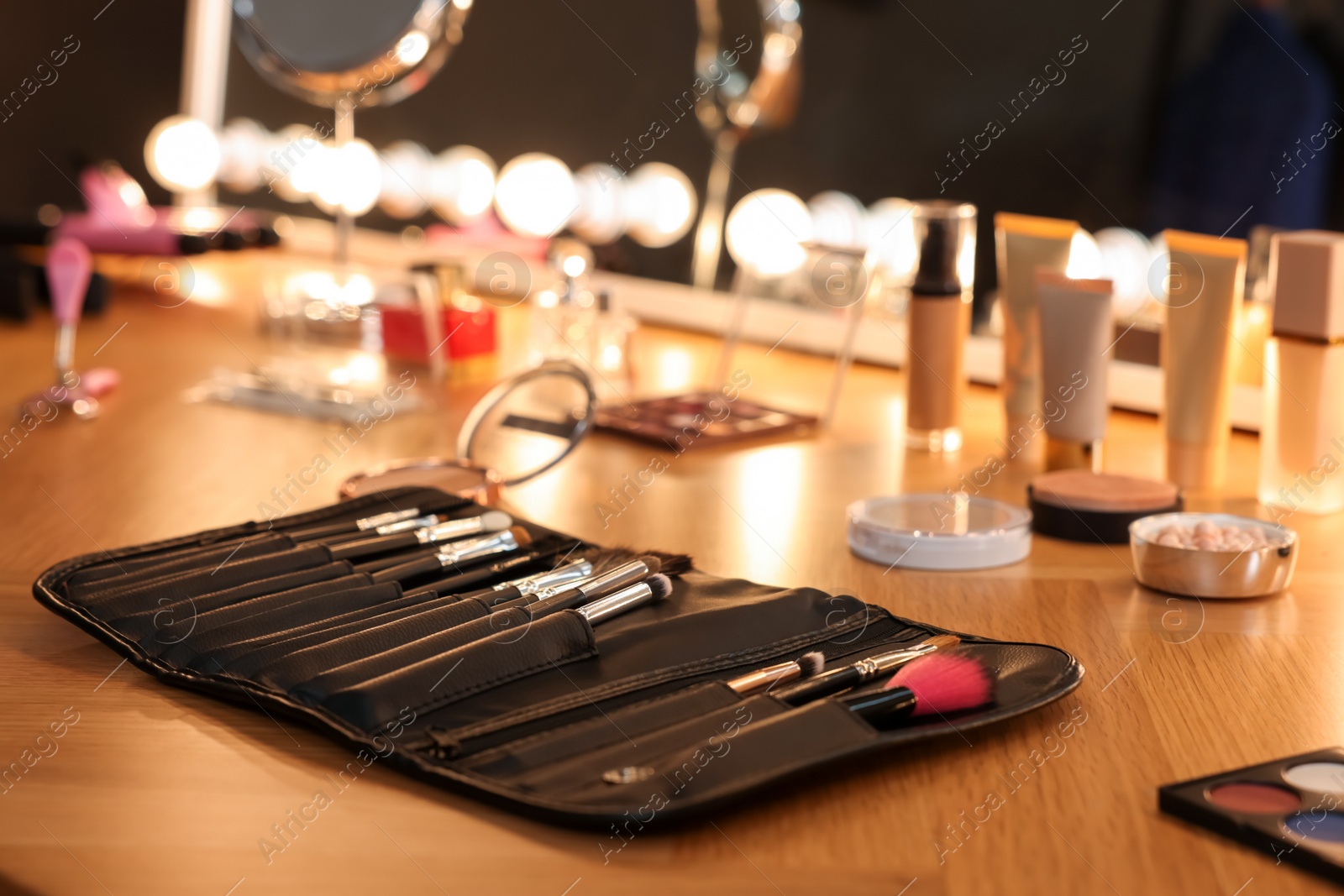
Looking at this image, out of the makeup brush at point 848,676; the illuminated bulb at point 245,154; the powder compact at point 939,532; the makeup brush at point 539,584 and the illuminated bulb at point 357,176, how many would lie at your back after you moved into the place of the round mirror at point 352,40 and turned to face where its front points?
2

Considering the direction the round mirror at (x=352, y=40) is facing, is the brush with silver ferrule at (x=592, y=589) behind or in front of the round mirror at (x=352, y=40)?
in front

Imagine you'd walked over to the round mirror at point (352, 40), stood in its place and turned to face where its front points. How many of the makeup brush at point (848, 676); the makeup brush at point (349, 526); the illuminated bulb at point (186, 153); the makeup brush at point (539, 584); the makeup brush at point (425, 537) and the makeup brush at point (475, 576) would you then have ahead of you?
5

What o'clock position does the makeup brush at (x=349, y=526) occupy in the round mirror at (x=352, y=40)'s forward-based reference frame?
The makeup brush is roughly at 12 o'clock from the round mirror.

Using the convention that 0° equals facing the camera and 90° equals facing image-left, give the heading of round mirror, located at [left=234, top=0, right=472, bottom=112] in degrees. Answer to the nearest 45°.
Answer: approximately 0°

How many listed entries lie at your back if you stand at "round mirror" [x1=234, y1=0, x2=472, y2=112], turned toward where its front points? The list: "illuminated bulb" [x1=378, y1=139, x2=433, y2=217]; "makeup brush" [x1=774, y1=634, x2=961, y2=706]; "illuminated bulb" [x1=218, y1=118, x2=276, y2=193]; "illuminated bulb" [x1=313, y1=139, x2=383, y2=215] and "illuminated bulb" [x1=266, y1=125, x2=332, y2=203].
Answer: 4

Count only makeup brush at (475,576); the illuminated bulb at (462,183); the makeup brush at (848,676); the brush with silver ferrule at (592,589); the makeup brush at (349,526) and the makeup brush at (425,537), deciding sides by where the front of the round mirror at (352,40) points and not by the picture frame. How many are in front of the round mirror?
5

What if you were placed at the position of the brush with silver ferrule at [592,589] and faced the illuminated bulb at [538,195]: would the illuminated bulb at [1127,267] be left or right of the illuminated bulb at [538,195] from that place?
right

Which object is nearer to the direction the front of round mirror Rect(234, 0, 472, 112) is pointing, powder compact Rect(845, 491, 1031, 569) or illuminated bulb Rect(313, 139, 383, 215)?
the powder compact

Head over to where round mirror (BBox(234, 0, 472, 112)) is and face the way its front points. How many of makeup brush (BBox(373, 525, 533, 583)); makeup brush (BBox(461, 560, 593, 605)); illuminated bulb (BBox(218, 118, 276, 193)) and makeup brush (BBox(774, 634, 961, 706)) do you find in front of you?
3

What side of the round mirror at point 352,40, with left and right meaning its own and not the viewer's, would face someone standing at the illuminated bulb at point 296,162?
back

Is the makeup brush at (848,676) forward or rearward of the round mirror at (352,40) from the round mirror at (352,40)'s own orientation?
forward

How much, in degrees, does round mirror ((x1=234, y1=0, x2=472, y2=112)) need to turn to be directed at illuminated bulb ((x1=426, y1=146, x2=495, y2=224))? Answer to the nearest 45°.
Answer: approximately 180°

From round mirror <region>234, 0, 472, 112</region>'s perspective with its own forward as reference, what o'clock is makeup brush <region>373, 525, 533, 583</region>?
The makeup brush is roughly at 12 o'clock from the round mirror.

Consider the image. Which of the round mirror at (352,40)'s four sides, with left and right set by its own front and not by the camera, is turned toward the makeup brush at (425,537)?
front

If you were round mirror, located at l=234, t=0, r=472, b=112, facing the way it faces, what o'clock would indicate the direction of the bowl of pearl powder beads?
The bowl of pearl powder beads is roughly at 11 o'clock from the round mirror.

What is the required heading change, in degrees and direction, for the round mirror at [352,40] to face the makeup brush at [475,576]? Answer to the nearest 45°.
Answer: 0° — it already faces it
